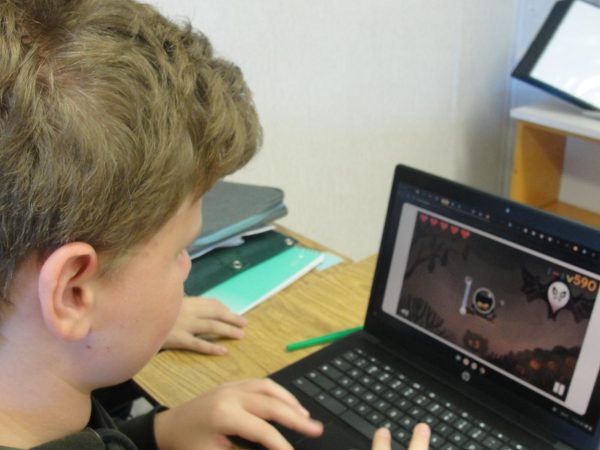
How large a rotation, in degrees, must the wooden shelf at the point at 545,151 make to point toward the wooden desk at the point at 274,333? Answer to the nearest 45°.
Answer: approximately 45° to its left

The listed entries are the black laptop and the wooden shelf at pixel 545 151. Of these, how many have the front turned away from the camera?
0

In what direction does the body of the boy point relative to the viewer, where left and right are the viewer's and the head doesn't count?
facing away from the viewer and to the right of the viewer

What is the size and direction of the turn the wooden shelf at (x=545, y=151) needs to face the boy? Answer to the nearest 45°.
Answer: approximately 45° to its left

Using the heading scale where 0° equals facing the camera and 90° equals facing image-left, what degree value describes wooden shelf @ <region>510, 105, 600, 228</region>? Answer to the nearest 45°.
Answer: approximately 45°

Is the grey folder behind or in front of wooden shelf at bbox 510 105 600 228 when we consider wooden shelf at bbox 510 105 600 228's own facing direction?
in front

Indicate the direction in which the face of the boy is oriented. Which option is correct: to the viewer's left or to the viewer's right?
to the viewer's right

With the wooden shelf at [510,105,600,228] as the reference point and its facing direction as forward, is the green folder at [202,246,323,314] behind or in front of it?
in front

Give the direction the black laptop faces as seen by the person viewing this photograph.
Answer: facing the viewer and to the left of the viewer

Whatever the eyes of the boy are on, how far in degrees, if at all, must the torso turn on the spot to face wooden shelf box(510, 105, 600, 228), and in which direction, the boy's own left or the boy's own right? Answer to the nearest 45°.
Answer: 0° — they already face it

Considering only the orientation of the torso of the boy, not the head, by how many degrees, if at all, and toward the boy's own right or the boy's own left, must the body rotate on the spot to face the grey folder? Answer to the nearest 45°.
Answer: approximately 45° to the boy's own left
